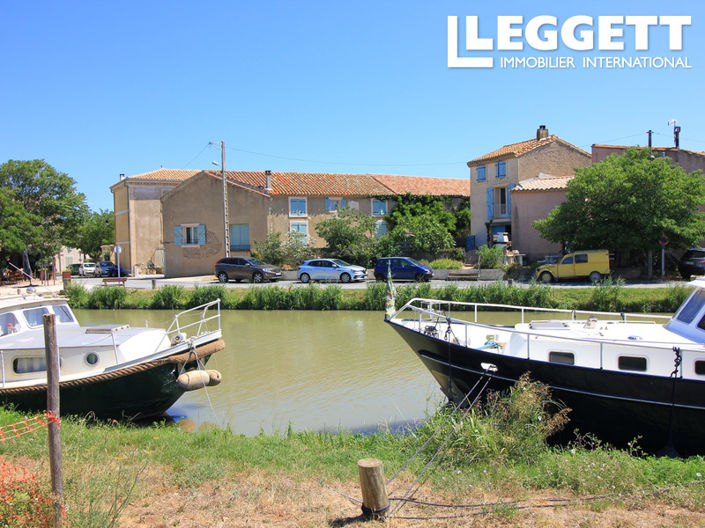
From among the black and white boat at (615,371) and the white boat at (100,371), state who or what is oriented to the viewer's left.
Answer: the black and white boat at (615,371)

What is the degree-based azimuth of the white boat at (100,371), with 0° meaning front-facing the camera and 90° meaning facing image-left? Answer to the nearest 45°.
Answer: approximately 315°

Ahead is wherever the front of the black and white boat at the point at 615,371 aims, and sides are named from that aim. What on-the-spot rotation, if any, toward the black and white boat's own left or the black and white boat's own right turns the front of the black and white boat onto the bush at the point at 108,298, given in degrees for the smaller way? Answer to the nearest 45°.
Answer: approximately 45° to the black and white boat's own right

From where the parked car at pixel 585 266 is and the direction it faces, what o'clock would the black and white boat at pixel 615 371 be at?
The black and white boat is roughly at 9 o'clock from the parked car.

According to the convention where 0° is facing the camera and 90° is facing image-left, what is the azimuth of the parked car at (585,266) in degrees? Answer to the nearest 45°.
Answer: approximately 90°

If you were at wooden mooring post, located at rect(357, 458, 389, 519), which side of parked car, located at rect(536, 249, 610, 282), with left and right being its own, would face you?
left

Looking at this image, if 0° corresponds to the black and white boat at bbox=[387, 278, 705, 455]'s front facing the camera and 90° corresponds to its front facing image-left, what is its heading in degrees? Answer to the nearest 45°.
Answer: approximately 90°

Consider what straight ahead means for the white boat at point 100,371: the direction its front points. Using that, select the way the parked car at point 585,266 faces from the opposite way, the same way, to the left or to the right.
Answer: the opposite way

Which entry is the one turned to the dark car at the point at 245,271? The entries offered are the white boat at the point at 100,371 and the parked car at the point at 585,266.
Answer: the parked car

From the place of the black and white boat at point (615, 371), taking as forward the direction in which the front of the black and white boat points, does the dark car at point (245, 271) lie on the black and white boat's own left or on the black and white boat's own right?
on the black and white boat's own right

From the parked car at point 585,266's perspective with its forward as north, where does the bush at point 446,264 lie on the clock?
The bush is roughly at 1 o'clock from the parked car.

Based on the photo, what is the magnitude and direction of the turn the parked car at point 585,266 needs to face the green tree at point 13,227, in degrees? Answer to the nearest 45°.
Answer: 0° — it already faces it

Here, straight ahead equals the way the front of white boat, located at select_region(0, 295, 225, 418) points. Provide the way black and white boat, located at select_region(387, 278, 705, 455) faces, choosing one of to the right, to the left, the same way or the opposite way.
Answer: the opposite way

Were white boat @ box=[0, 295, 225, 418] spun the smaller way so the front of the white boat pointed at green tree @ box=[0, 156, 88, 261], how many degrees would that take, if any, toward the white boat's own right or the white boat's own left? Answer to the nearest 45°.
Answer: approximately 135° to the white boat's own left
